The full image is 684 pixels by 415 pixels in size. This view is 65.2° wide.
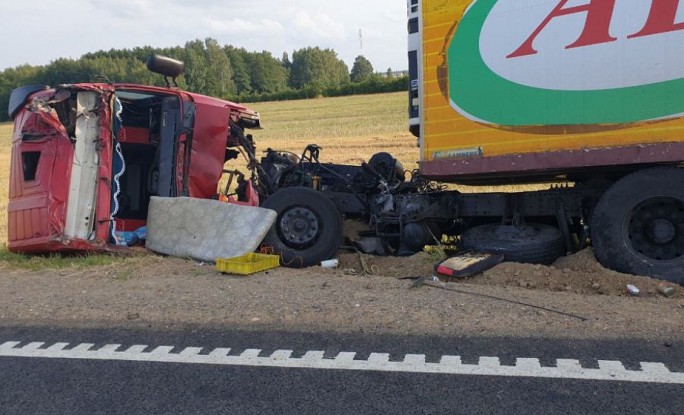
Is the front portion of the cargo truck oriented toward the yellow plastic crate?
yes

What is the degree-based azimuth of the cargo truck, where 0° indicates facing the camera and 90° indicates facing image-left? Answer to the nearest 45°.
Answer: approximately 90°
